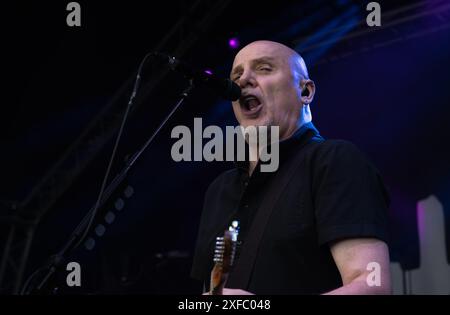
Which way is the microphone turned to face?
to the viewer's right

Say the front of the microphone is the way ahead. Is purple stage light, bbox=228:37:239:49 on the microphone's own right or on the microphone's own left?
on the microphone's own left

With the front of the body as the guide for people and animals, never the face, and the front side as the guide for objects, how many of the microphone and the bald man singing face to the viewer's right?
1

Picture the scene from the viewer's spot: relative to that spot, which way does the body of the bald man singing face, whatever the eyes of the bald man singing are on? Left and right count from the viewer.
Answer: facing the viewer and to the left of the viewer

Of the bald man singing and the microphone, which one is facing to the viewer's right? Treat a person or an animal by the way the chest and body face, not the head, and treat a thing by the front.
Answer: the microphone
